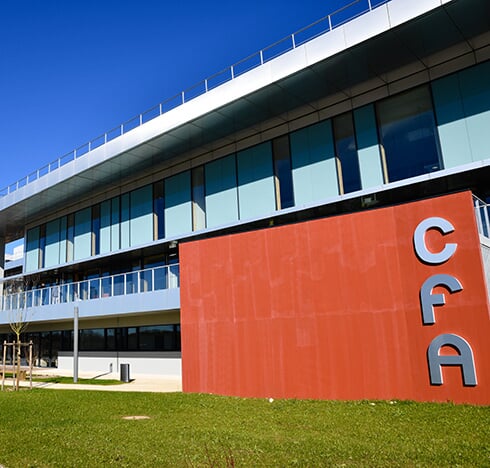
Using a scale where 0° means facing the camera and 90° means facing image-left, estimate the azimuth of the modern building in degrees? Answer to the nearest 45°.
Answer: approximately 45°
